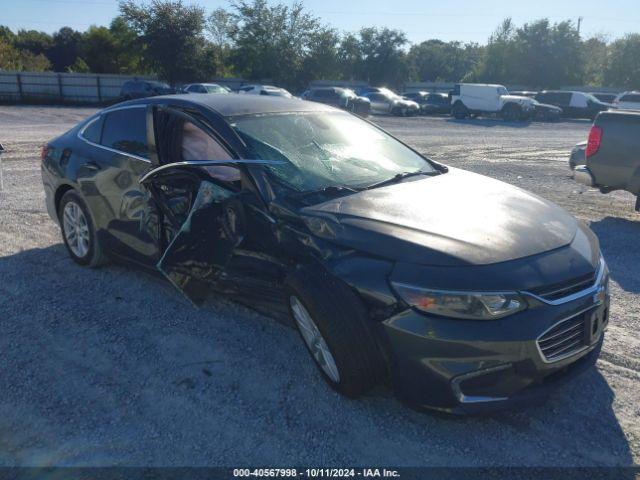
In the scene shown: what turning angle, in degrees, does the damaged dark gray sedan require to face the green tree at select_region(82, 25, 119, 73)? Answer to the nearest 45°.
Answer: approximately 135° to its left

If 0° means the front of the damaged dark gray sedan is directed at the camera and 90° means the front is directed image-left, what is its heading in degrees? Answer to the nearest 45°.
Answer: approximately 315°

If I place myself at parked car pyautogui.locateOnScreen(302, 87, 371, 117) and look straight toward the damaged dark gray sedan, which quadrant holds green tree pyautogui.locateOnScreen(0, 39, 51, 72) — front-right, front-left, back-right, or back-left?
back-right

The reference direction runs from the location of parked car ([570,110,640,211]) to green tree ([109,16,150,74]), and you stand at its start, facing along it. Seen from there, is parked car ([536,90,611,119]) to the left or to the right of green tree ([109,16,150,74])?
right

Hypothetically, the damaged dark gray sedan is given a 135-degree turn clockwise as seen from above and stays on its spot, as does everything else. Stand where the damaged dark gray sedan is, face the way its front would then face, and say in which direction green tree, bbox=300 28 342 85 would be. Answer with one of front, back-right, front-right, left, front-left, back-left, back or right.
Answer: right

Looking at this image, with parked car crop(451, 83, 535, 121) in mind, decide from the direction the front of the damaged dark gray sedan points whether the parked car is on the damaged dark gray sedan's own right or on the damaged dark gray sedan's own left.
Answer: on the damaged dark gray sedan's own left

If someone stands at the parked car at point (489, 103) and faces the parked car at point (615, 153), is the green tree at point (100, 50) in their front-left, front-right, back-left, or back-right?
back-right

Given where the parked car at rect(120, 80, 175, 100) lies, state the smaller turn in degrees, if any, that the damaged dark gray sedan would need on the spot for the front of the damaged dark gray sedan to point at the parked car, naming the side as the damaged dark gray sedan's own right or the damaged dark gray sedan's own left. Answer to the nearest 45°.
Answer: approximately 135° to the damaged dark gray sedan's own left

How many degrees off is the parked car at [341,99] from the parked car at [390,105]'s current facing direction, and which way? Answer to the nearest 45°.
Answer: approximately 90° to its right

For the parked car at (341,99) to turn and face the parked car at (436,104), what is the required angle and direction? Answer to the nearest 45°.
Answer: approximately 90° to its left
